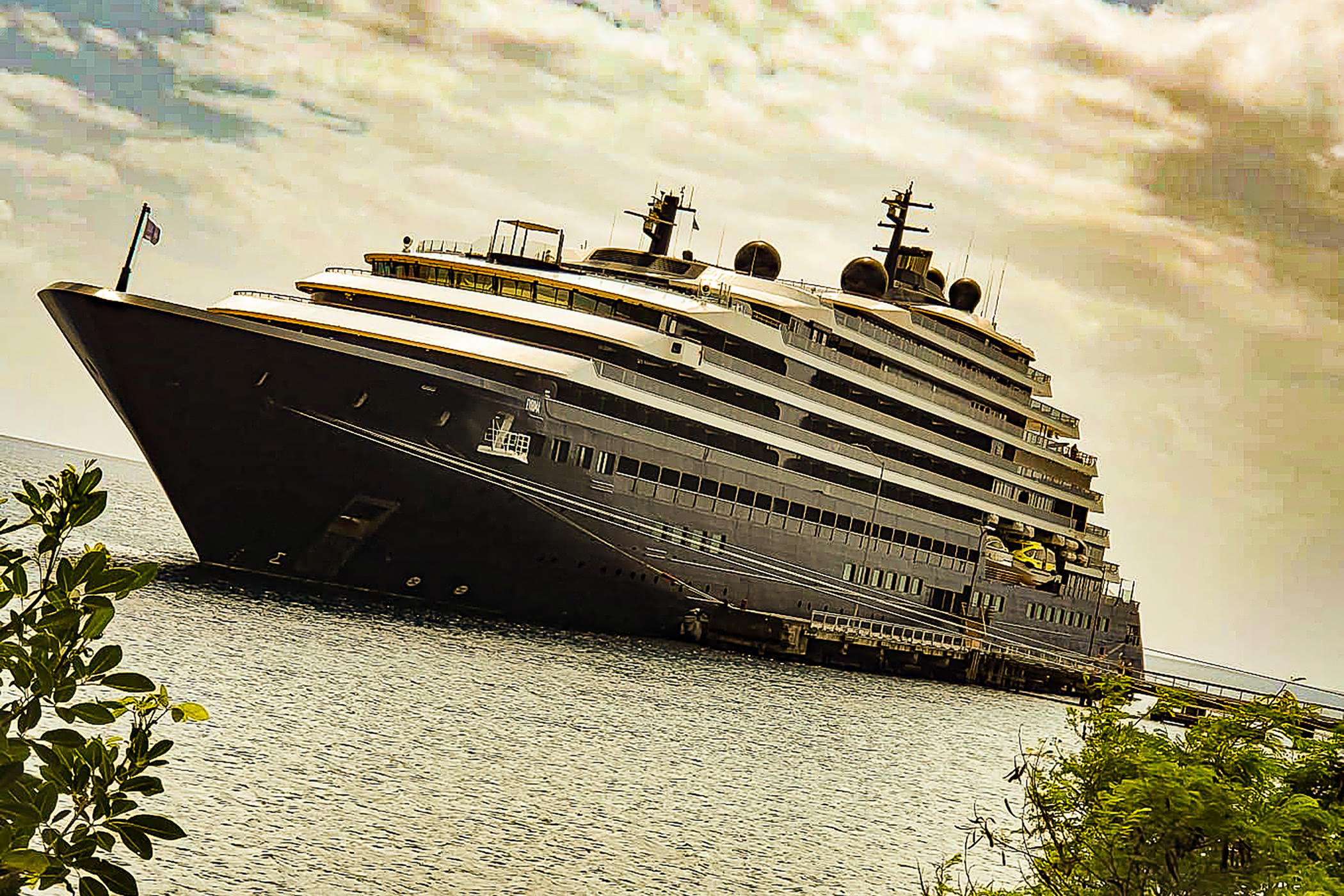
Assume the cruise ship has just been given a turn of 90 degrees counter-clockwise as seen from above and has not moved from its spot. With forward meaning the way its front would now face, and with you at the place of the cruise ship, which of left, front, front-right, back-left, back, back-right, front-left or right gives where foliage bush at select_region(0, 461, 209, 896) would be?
front-right

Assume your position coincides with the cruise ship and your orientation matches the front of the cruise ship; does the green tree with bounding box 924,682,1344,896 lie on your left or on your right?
on your left

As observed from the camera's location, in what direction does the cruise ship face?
facing the viewer and to the left of the viewer
